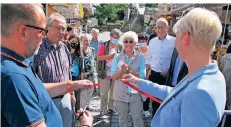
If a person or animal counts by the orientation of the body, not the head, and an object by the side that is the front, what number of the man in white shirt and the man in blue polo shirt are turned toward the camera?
1

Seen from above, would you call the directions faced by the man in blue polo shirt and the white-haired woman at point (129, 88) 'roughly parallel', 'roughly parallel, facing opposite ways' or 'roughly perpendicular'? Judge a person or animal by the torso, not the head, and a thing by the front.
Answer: roughly perpendicular

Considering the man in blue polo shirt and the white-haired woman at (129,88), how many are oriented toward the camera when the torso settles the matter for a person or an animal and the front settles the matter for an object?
1

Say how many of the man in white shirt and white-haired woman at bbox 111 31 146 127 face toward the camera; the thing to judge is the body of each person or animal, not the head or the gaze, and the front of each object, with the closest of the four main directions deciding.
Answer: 2

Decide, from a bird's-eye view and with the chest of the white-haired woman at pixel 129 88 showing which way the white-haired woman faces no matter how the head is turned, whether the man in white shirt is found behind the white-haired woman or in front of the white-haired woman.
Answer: behind

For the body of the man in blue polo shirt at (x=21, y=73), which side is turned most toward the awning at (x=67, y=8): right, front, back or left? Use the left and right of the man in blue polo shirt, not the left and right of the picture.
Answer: left

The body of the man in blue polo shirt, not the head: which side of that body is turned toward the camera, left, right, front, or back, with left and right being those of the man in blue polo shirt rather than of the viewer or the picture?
right

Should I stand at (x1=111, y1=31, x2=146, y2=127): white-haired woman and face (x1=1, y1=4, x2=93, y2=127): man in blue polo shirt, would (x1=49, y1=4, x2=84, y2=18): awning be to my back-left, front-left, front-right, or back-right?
back-right

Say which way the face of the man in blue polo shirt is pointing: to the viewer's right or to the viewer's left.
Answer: to the viewer's right

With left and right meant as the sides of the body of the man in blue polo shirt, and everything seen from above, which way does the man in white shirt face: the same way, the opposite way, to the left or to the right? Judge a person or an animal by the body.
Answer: to the right

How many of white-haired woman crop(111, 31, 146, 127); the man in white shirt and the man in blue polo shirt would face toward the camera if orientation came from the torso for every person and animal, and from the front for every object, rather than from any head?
2

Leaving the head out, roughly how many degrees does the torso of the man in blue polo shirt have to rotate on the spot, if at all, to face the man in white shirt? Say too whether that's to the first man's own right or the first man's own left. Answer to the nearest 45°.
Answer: approximately 45° to the first man's own left
